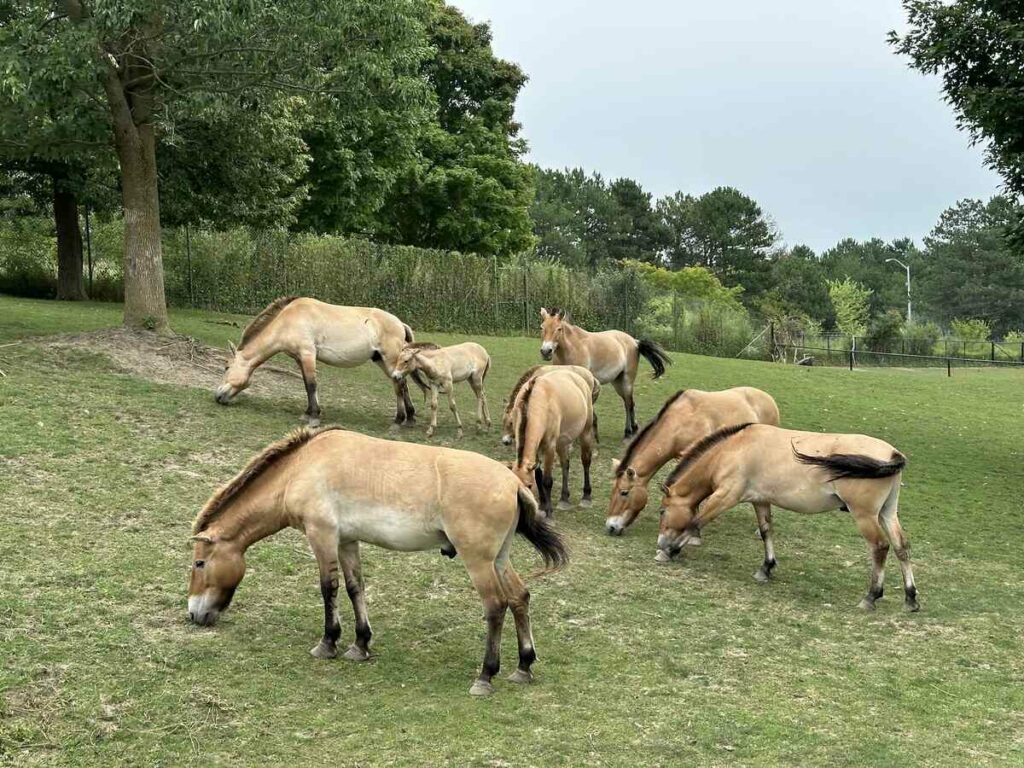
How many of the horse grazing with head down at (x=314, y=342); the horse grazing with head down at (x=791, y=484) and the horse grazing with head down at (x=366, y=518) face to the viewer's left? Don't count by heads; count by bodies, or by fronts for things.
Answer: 3

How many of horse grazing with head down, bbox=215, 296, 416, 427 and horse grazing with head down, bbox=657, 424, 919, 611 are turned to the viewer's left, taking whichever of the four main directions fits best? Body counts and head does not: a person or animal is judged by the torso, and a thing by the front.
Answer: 2

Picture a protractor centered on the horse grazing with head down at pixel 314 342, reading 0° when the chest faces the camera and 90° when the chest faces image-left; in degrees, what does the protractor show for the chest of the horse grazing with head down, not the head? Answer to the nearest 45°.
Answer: approximately 90°

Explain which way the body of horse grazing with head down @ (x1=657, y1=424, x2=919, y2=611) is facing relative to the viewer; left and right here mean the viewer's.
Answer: facing to the left of the viewer

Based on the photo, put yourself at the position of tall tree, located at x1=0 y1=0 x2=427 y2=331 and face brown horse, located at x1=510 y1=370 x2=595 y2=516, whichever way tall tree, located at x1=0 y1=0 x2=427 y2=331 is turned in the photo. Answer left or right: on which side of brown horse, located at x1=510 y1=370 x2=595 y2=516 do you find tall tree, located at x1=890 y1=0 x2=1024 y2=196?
left

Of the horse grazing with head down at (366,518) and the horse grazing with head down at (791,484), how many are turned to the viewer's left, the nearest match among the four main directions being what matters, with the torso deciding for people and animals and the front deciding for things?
2

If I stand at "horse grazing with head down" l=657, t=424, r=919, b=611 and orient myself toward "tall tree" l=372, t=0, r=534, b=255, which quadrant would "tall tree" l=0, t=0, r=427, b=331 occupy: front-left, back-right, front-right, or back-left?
front-left

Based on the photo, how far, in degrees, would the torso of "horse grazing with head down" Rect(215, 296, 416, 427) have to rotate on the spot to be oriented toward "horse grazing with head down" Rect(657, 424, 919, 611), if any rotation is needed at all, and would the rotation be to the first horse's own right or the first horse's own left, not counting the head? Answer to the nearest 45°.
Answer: approximately 135° to the first horse's own left

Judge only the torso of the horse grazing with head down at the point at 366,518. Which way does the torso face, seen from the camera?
to the viewer's left

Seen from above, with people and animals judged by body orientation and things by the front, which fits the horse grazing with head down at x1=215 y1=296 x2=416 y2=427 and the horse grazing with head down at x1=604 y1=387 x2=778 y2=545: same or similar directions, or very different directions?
same or similar directions

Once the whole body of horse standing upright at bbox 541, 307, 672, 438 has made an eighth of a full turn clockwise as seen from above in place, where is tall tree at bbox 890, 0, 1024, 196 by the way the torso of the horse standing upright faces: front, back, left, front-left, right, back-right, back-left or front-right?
back

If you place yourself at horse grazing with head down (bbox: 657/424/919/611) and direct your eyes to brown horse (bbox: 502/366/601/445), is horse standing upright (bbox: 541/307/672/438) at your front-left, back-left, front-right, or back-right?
front-right

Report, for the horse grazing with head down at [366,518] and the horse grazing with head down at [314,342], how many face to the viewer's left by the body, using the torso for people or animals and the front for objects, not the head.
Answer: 2
